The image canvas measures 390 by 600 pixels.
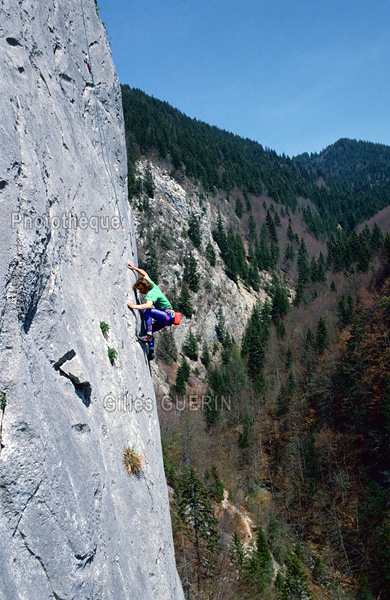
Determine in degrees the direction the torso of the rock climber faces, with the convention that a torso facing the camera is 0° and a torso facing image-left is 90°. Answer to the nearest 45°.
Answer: approximately 90°

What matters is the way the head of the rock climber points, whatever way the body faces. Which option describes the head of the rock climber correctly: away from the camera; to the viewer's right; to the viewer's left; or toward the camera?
to the viewer's left
